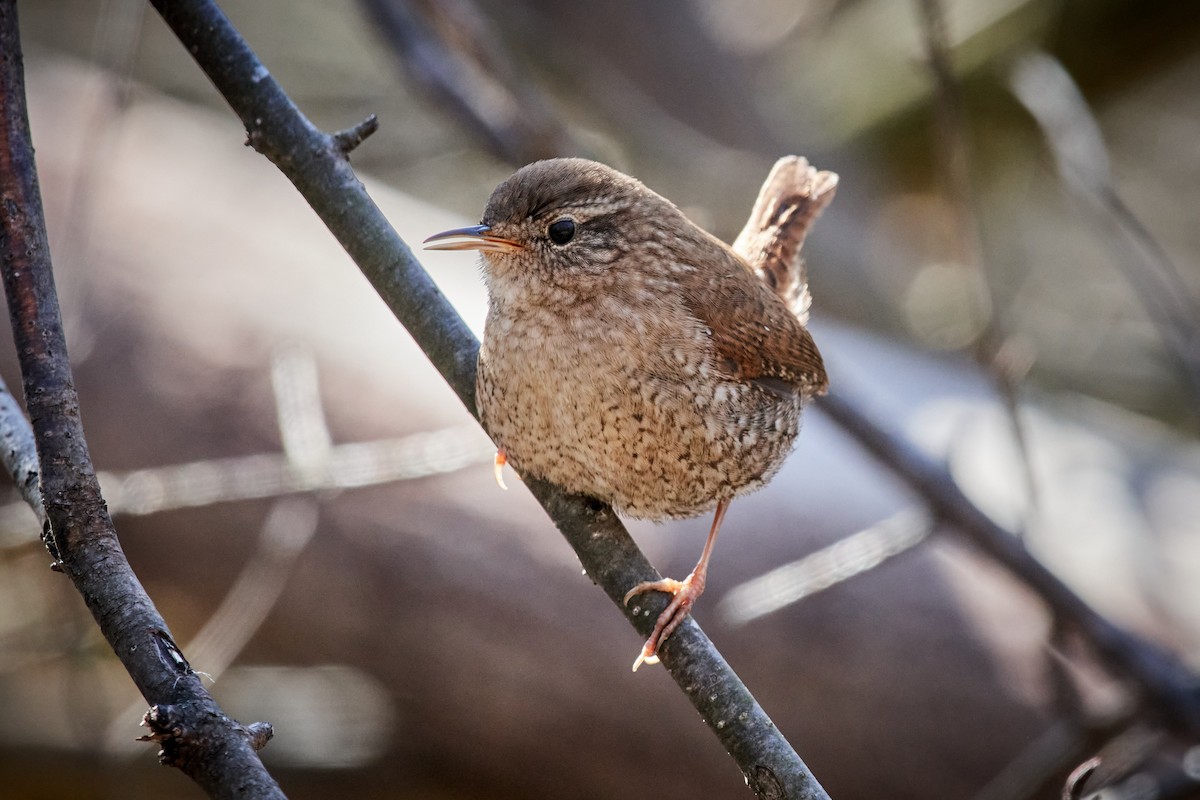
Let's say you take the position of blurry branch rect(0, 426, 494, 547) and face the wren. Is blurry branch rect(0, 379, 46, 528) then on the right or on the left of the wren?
right

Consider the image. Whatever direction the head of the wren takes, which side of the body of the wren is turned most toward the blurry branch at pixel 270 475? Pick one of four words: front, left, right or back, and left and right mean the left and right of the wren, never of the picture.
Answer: right

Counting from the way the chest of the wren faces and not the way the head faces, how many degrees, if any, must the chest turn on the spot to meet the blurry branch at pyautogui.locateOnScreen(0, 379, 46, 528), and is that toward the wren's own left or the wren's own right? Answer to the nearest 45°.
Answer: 0° — it already faces it

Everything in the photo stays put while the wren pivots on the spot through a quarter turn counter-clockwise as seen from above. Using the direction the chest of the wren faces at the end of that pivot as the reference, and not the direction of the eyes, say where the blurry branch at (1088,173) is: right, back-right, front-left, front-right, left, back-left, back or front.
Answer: left

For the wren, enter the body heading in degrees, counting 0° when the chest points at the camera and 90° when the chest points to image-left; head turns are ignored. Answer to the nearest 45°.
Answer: approximately 45°

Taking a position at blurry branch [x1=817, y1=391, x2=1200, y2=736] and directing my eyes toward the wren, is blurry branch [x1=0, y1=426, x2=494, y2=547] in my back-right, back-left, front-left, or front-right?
front-right

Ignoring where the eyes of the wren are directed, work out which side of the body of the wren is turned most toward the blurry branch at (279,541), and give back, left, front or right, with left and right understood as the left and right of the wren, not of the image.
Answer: right

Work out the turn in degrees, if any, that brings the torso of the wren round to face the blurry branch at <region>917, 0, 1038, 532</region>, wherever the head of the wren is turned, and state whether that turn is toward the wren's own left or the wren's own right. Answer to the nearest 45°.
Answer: approximately 180°

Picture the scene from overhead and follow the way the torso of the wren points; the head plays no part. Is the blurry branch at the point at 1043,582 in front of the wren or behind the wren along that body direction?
behind
